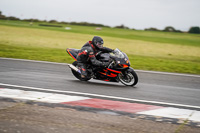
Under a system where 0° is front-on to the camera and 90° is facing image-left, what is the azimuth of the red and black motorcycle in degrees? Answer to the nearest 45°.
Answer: approximately 315°

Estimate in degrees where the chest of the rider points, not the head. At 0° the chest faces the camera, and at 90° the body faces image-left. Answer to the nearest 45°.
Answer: approximately 315°
